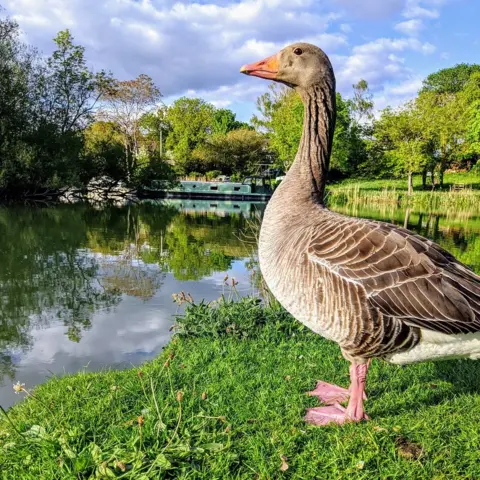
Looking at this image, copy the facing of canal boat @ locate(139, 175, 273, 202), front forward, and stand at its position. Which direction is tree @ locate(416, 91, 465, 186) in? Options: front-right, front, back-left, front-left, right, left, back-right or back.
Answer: back

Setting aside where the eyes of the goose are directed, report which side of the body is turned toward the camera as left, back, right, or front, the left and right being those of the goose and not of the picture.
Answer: left

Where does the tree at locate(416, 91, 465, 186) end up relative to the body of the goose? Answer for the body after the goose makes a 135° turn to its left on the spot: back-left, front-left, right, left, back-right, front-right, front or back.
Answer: back-left

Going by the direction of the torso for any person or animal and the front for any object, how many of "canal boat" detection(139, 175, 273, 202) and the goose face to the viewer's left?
2

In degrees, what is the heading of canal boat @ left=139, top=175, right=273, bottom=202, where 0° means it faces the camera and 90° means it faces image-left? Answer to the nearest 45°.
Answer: approximately 90°

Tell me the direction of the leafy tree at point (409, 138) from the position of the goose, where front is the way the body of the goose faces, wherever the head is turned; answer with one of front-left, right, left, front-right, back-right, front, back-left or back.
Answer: right
